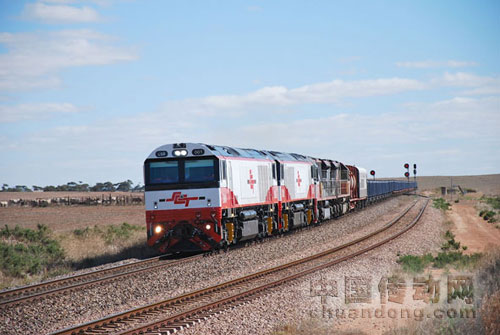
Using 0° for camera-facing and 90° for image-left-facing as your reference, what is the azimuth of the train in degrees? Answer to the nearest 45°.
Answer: approximately 45°

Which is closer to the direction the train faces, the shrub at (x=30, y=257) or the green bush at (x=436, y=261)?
the shrub

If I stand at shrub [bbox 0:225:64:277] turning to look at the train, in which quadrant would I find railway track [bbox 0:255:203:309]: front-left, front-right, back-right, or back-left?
front-right

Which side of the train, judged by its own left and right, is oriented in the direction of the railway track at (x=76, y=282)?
front

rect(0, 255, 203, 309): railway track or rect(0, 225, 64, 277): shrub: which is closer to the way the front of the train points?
the railway track

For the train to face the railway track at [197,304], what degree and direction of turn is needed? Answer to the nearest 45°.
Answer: approximately 45° to its left

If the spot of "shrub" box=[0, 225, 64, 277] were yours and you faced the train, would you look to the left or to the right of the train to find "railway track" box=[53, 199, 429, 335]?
right
